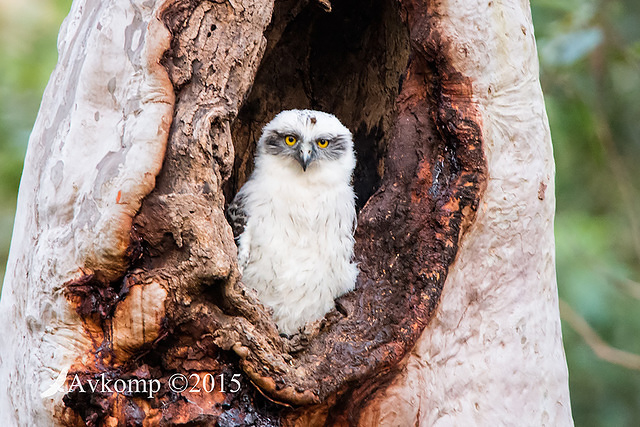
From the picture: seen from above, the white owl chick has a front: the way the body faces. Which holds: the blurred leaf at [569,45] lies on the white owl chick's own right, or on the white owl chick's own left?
on the white owl chick's own left

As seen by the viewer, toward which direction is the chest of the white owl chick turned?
toward the camera
